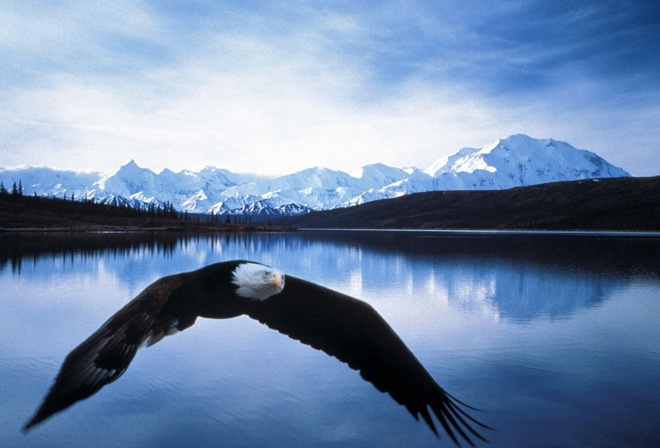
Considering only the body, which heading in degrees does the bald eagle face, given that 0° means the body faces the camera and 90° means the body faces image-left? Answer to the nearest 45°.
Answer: approximately 315°
